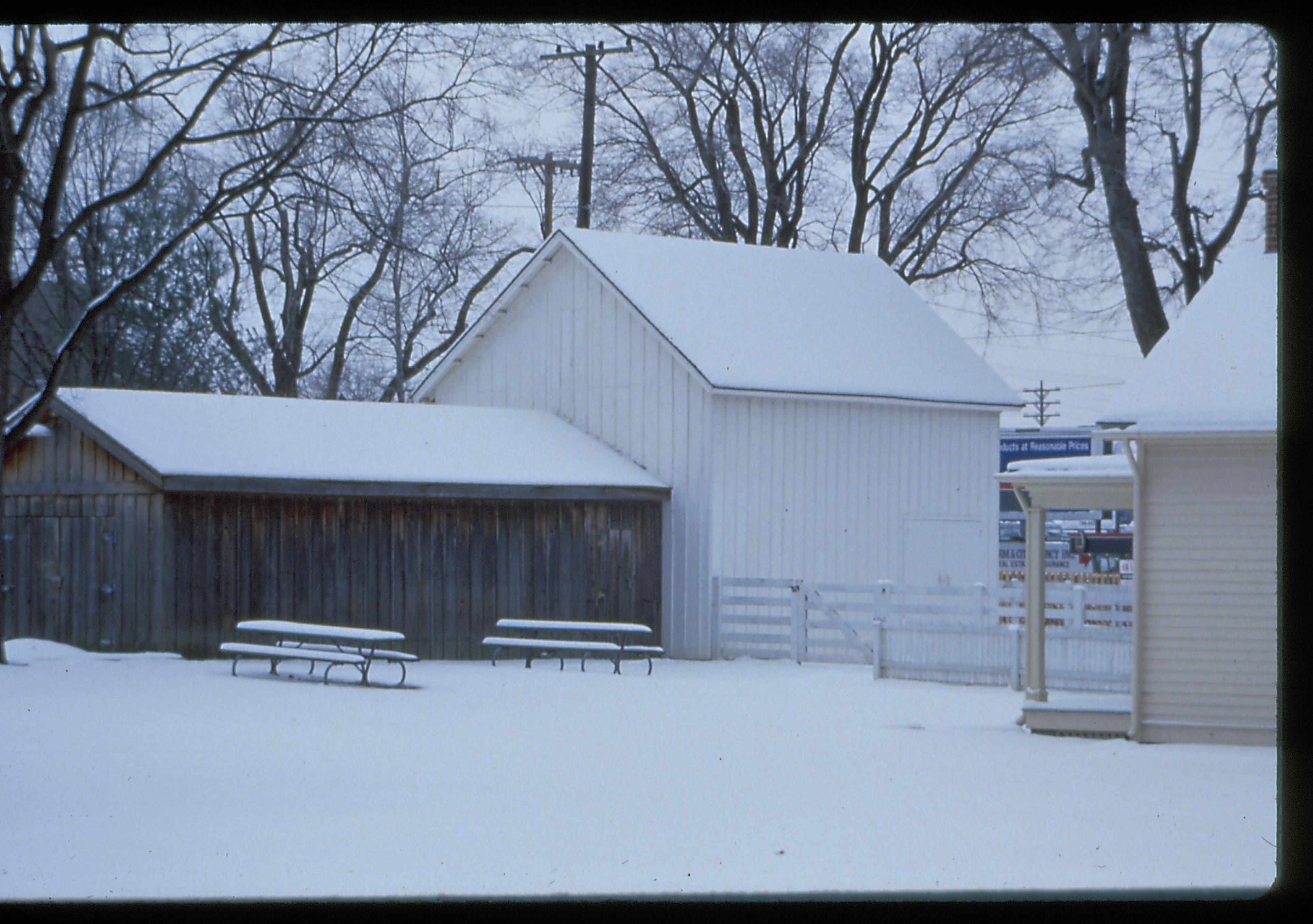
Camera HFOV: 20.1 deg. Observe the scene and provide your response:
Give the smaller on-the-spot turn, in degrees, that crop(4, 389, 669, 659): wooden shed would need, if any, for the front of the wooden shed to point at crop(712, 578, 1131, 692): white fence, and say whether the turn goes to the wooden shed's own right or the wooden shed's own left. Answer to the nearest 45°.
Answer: approximately 135° to the wooden shed's own left

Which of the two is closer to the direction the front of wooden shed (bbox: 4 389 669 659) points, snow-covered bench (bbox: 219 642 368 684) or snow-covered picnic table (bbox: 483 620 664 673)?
the snow-covered bench

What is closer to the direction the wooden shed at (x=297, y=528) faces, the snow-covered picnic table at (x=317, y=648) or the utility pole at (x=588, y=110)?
the snow-covered picnic table

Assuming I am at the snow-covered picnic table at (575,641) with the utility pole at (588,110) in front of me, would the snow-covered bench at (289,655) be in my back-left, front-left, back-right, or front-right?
back-left

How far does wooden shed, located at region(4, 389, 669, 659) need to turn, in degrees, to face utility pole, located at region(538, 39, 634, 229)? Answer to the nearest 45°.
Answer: approximately 135° to its right

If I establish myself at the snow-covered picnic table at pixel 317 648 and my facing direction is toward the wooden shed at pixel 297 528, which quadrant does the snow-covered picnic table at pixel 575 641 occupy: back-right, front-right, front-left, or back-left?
front-right

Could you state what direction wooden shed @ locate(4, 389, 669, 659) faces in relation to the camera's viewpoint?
facing the viewer and to the left of the viewer

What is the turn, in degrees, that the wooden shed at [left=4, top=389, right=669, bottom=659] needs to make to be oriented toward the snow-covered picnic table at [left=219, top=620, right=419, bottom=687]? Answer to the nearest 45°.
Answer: approximately 45° to its left

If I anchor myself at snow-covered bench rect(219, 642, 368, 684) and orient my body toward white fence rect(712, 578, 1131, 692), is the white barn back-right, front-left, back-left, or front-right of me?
front-left

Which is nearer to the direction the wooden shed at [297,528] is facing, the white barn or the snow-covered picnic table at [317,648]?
the snow-covered picnic table

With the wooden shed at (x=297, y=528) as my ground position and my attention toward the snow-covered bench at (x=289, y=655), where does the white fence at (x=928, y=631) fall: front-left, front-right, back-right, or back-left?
front-left
